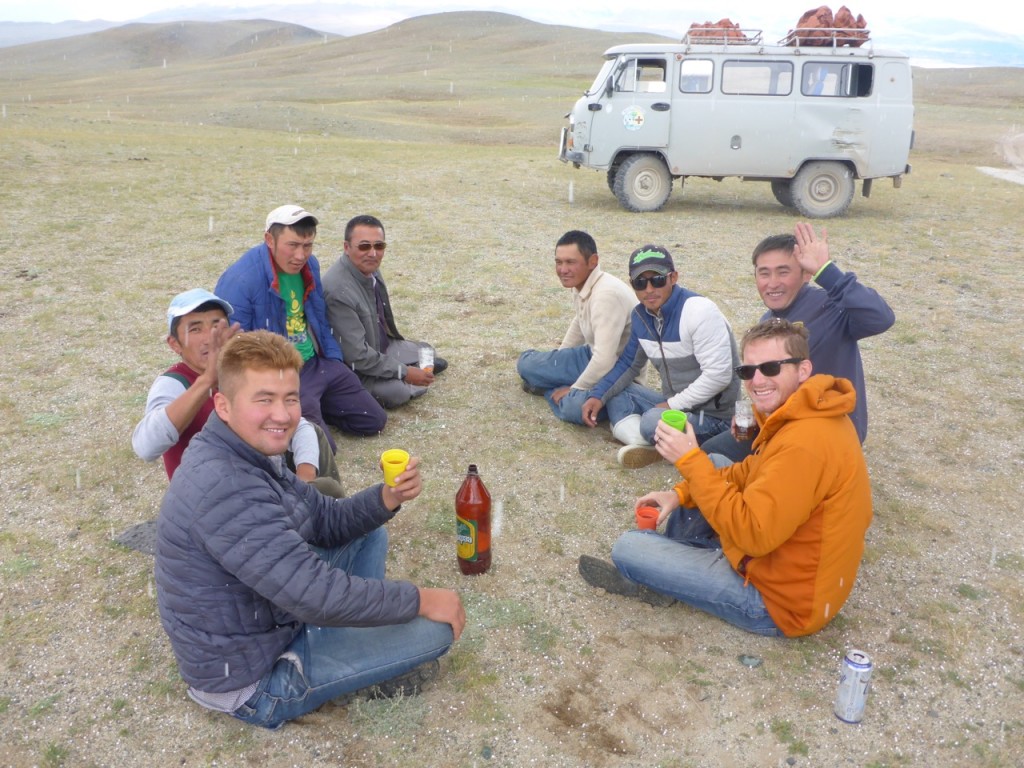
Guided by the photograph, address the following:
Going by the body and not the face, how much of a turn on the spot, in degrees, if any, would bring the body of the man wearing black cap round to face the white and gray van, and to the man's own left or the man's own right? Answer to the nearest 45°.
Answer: approximately 135° to the man's own right

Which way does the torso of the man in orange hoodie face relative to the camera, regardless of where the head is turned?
to the viewer's left

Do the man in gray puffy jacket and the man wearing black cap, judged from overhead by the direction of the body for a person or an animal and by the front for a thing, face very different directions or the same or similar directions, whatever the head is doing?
very different directions

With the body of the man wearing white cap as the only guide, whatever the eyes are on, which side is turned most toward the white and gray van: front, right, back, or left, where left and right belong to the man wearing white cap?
left

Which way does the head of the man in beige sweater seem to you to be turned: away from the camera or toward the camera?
toward the camera

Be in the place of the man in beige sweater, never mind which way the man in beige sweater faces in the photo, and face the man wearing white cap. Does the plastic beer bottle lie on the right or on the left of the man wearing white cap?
left

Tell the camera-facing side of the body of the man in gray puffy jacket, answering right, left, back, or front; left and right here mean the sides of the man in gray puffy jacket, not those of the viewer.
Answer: right

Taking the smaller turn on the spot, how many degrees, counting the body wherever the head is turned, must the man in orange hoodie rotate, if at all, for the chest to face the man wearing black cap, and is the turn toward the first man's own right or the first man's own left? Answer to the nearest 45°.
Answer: approximately 90° to the first man's own right

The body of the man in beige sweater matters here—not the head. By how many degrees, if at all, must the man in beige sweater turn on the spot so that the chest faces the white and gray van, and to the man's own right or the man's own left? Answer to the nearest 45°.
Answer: approximately 135° to the man's own right

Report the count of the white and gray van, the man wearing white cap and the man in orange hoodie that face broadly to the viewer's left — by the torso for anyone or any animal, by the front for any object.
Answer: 2

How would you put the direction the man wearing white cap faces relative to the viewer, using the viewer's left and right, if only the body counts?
facing the viewer and to the right of the viewer

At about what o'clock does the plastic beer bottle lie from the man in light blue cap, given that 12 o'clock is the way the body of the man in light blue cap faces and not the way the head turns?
The plastic beer bottle is roughly at 11 o'clock from the man in light blue cap.

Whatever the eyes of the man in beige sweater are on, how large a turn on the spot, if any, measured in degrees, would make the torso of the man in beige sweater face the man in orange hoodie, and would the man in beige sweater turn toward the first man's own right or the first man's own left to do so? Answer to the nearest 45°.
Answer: approximately 45° to the first man's own left

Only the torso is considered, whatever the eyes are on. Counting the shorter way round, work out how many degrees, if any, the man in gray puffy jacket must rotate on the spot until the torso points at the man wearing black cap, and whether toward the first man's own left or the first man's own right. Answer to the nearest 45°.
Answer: approximately 45° to the first man's own left

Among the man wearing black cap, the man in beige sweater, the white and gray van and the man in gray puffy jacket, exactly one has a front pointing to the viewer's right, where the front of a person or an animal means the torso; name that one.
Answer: the man in gray puffy jacket

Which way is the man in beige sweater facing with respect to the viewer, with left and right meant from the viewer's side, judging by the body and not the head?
facing the viewer and to the left of the viewer

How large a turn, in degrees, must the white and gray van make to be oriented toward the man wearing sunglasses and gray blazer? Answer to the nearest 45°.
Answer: approximately 90° to its left
